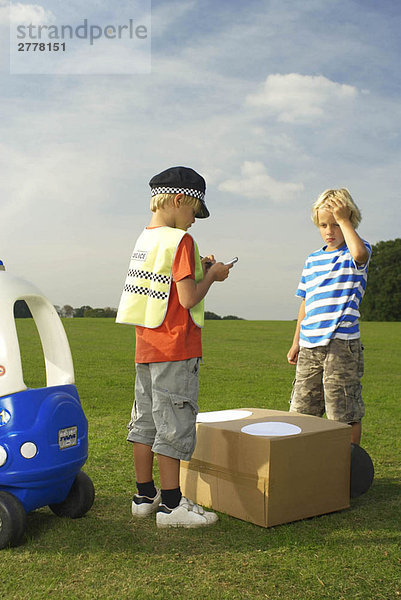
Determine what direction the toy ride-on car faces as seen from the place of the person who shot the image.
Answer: facing away from the viewer and to the left of the viewer

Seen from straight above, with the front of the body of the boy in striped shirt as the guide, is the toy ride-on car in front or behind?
in front

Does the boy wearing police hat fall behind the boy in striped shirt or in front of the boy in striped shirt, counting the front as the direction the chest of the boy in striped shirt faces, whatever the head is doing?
in front

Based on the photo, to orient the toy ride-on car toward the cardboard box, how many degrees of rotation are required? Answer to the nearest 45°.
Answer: approximately 135° to its right

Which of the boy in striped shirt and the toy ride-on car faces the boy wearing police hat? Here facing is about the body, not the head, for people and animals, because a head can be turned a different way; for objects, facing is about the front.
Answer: the boy in striped shirt

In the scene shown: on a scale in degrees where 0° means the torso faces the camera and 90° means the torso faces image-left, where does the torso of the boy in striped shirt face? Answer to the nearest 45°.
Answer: approximately 45°

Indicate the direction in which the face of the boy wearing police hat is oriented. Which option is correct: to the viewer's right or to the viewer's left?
to the viewer's right

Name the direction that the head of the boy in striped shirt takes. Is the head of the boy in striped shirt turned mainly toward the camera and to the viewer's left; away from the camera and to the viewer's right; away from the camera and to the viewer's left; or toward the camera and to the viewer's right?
toward the camera and to the viewer's left

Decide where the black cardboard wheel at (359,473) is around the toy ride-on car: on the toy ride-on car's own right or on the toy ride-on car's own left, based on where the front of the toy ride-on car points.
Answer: on the toy ride-on car's own right

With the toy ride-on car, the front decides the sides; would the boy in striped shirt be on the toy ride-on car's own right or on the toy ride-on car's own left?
on the toy ride-on car's own right

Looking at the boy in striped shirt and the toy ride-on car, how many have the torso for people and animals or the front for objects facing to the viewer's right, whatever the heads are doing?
0
